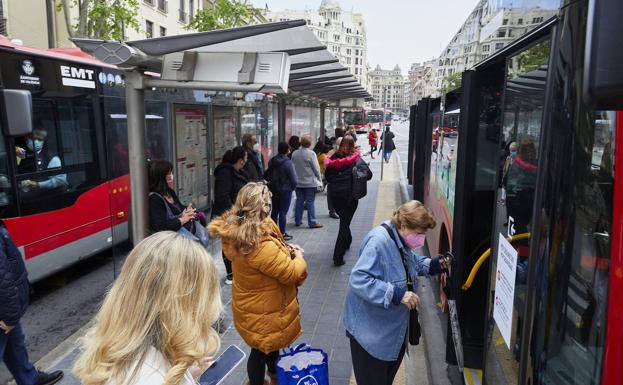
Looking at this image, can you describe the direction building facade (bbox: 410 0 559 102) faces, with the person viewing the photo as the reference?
facing the viewer and to the left of the viewer

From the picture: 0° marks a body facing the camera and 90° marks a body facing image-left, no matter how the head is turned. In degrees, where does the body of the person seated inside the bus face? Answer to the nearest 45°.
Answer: approximately 0°

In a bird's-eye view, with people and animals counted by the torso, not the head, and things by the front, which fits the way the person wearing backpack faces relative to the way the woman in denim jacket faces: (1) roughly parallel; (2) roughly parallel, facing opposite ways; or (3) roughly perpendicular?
roughly perpendicular

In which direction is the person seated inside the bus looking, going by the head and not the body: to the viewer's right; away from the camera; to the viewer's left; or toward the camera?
toward the camera

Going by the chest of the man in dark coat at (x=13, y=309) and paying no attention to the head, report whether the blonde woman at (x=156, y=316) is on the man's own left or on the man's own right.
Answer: on the man's own right

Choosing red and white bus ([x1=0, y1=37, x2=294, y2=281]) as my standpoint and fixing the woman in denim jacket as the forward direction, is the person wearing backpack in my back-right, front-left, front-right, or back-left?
front-left

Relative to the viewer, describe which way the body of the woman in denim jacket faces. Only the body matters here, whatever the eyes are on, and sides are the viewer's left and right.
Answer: facing to the right of the viewer

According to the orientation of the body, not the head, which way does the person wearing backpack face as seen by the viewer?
away from the camera

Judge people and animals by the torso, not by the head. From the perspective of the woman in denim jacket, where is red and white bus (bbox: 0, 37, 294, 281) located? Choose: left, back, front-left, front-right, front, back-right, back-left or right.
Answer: back-left

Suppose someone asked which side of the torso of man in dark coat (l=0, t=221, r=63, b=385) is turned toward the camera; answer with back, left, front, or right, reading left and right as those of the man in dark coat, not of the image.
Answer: right
